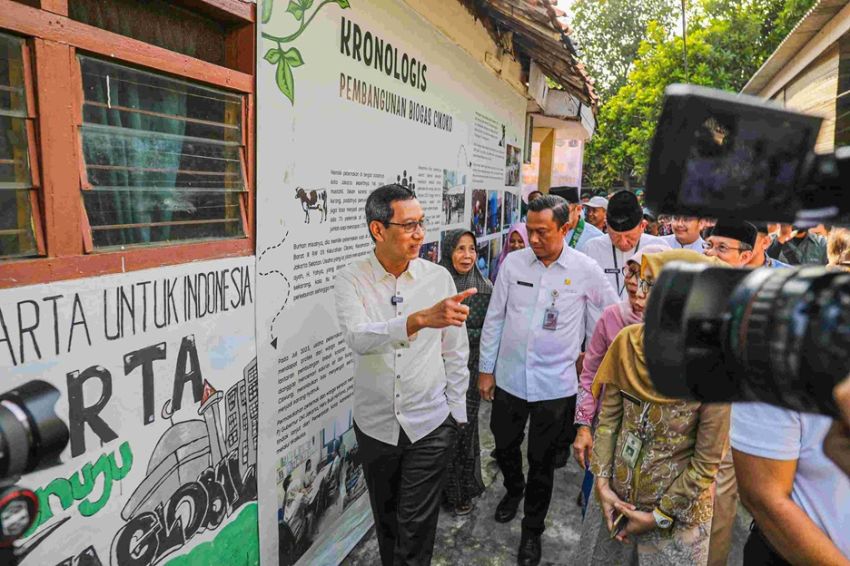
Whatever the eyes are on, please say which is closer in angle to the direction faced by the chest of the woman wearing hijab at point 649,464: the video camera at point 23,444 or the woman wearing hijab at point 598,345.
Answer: the video camera

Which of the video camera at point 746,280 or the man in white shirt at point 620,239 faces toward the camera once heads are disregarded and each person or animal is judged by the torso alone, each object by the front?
the man in white shirt

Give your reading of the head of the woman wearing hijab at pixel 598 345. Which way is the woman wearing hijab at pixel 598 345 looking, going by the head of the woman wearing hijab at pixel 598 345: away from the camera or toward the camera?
toward the camera

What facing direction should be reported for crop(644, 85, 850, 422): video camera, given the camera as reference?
facing to the left of the viewer

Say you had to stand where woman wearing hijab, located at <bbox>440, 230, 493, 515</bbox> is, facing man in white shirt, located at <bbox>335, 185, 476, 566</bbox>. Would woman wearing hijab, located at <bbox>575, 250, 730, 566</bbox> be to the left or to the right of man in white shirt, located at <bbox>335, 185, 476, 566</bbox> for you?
left

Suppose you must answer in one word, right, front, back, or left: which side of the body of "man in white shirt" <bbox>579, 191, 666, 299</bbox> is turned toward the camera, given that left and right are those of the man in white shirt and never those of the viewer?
front

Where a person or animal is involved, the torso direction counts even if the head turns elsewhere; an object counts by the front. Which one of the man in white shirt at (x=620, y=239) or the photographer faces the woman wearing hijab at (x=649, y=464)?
the man in white shirt

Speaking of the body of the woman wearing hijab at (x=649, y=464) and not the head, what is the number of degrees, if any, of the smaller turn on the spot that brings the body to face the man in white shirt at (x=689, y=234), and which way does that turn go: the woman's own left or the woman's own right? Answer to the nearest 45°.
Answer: approximately 135° to the woman's own right

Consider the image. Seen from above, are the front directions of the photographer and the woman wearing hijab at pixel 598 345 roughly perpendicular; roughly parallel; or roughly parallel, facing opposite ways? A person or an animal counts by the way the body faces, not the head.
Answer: roughly perpendicular

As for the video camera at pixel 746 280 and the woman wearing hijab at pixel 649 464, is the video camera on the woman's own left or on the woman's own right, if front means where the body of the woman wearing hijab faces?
on the woman's own left

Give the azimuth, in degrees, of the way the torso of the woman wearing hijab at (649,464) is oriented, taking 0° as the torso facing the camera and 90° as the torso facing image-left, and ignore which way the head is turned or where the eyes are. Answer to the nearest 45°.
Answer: approximately 45°

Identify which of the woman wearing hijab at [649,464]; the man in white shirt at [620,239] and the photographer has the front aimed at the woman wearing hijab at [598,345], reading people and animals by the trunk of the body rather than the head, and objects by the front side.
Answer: the man in white shirt

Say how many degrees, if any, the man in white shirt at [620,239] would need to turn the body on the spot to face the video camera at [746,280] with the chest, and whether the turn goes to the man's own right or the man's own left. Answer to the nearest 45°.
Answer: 0° — they already face it

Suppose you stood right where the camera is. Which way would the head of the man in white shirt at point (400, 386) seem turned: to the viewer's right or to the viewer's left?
to the viewer's right

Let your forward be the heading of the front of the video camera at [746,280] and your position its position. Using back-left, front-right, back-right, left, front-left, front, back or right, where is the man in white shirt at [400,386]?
front-right
